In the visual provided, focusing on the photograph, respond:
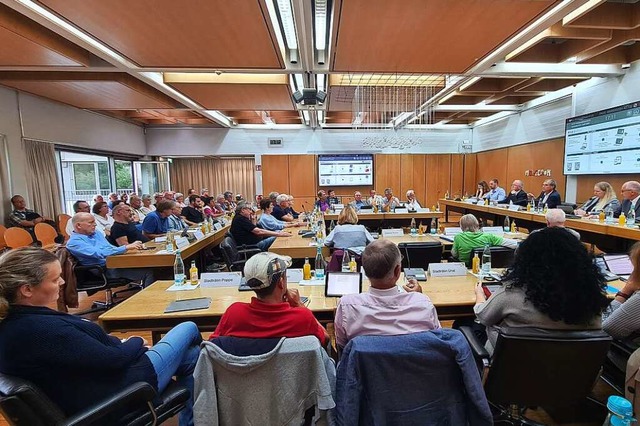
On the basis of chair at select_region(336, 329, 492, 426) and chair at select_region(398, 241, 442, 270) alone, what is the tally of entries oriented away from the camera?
2

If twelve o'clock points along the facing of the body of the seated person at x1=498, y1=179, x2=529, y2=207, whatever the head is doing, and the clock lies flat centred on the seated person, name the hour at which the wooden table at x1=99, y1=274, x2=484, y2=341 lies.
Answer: The wooden table is roughly at 11 o'clock from the seated person.

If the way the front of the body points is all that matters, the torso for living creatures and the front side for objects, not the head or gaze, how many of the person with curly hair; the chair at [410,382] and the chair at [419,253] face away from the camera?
3

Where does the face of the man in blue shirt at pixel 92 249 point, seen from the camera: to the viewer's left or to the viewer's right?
to the viewer's right

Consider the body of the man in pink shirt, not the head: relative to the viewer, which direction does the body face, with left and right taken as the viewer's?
facing away from the viewer

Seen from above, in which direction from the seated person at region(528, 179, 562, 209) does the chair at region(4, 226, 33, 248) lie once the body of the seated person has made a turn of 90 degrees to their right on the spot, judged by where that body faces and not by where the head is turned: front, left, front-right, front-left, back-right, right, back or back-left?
left

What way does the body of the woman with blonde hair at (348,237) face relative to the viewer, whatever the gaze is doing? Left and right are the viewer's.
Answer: facing away from the viewer

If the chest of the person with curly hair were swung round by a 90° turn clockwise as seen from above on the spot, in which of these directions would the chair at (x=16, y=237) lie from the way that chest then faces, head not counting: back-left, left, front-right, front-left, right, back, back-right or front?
back

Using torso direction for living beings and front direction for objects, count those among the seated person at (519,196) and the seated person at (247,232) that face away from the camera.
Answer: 0

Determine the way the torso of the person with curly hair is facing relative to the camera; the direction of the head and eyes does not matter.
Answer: away from the camera

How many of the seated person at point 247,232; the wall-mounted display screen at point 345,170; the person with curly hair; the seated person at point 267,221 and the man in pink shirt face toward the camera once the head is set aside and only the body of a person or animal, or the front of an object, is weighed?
1

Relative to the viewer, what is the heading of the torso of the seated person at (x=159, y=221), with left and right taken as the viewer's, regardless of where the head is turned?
facing to the right of the viewer

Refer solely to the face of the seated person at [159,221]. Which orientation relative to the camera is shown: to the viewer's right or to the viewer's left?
to the viewer's right

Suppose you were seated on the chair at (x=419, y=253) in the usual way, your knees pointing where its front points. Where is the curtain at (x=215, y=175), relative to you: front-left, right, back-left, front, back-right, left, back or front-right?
front-left

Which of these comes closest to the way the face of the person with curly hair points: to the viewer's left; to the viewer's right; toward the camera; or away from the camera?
away from the camera

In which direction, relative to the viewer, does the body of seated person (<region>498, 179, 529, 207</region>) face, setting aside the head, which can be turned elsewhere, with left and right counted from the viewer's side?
facing the viewer and to the left of the viewer

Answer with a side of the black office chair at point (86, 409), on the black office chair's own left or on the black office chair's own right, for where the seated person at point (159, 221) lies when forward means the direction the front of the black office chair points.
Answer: on the black office chair's own left

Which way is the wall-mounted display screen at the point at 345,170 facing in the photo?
toward the camera

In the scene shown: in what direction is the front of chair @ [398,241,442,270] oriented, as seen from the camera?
facing away from the viewer

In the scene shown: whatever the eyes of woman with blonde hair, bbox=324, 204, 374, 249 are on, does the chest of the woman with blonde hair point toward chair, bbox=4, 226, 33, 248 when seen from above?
no

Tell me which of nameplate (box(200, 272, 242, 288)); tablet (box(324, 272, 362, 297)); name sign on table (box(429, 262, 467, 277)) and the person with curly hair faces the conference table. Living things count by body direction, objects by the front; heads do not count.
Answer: the person with curly hair

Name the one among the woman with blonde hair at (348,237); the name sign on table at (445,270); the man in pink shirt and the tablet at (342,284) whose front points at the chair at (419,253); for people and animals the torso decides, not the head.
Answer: the man in pink shirt
